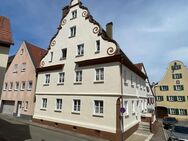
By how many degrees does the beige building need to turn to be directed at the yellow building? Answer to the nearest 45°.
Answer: approximately 180°

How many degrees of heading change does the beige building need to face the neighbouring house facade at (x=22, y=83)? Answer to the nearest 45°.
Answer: approximately 90° to its right

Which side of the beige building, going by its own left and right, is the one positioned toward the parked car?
left

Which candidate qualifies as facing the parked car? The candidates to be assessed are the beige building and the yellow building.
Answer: the yellow building

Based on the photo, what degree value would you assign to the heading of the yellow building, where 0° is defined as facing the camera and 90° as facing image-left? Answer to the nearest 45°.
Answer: approximately 0°

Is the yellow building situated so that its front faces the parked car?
yes
